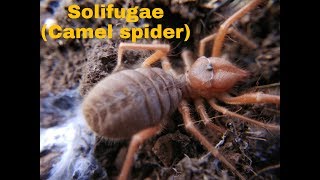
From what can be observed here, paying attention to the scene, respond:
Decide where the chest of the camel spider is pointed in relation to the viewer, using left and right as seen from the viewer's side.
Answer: facing to the right of the viewer

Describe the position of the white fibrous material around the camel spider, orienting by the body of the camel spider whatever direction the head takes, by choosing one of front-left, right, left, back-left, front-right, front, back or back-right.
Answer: back
